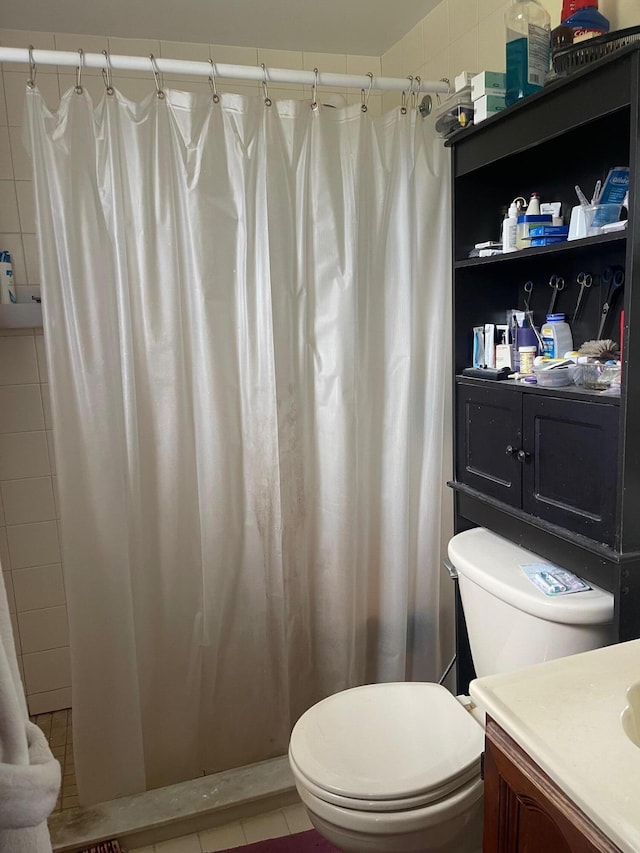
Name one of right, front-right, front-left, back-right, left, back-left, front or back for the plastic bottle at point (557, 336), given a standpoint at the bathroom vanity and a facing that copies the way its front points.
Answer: back-right

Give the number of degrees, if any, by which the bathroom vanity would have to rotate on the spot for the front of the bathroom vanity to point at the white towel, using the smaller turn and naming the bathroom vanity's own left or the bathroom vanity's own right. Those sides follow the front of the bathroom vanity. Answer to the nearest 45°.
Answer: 0° — it already faces it

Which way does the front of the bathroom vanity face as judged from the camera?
facing the viewer and to the left of the viewer

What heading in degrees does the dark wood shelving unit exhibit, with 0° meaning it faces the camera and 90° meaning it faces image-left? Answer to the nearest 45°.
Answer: approximately 45°

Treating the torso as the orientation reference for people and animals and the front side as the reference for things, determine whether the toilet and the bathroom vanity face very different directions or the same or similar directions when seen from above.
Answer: same or similar directions

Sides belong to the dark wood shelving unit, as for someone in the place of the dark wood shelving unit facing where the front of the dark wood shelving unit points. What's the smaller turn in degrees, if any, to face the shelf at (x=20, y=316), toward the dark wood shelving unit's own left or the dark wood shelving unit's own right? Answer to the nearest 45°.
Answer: approximately 45° to the dark wood shelving unit's own right

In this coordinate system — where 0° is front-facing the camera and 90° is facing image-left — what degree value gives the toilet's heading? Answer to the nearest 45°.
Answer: approximately 45°

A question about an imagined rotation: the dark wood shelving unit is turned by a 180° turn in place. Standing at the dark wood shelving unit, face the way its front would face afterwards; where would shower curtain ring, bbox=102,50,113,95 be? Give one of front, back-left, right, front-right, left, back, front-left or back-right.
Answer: back-left

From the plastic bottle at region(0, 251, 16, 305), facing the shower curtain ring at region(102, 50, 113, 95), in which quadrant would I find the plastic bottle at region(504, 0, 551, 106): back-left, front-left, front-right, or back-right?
front-left
